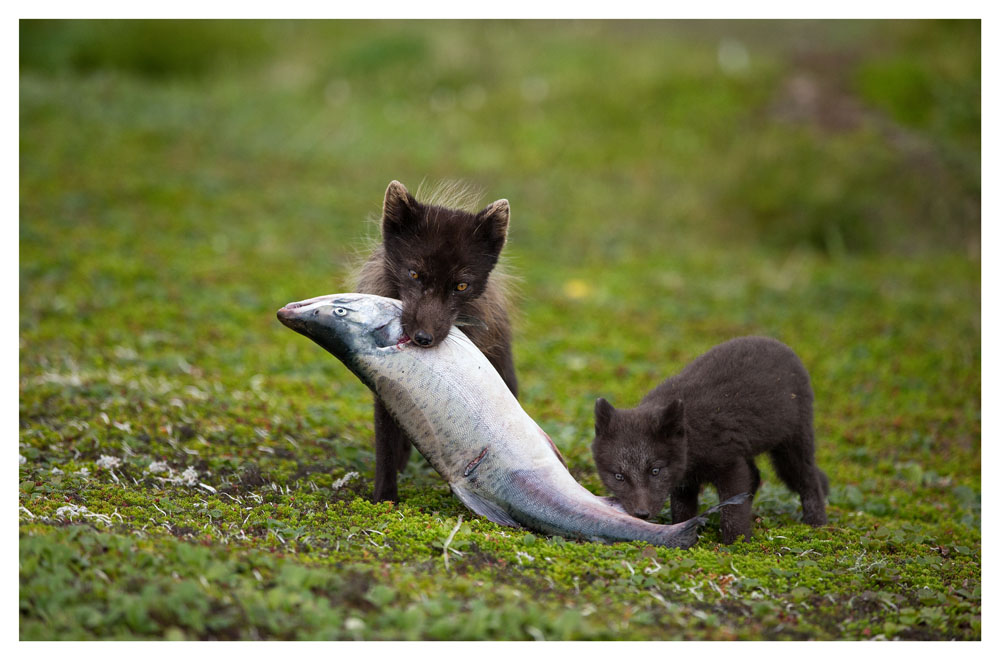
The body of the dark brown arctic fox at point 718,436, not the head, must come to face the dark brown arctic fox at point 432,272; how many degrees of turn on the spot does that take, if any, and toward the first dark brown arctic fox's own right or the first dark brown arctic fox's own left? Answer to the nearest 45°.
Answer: approximately 45° to the first dark brown arctic fox's own right

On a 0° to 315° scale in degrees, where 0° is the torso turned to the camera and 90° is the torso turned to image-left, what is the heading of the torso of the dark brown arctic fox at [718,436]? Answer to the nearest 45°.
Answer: approximately 45°

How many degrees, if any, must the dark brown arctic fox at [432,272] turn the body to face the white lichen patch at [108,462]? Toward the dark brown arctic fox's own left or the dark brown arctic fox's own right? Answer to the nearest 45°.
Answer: approximately 90° to the dark brown arctic fox's own right

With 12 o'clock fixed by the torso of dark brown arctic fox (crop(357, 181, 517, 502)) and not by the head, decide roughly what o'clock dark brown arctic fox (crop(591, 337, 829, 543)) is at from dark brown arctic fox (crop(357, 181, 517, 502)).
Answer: dark brown arctic fox (crop(591, 337, 829, 543)) is roughly at 9 o'clock from dark brown arctic fox (crop(357, 181, 517, 502)).

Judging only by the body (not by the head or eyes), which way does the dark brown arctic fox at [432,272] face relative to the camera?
toward the camera

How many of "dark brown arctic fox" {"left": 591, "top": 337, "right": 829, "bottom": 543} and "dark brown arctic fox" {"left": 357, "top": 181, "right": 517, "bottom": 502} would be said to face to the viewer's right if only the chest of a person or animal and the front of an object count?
0

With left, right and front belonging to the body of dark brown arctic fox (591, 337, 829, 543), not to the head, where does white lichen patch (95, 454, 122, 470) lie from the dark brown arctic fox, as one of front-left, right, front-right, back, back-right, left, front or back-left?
front-right
